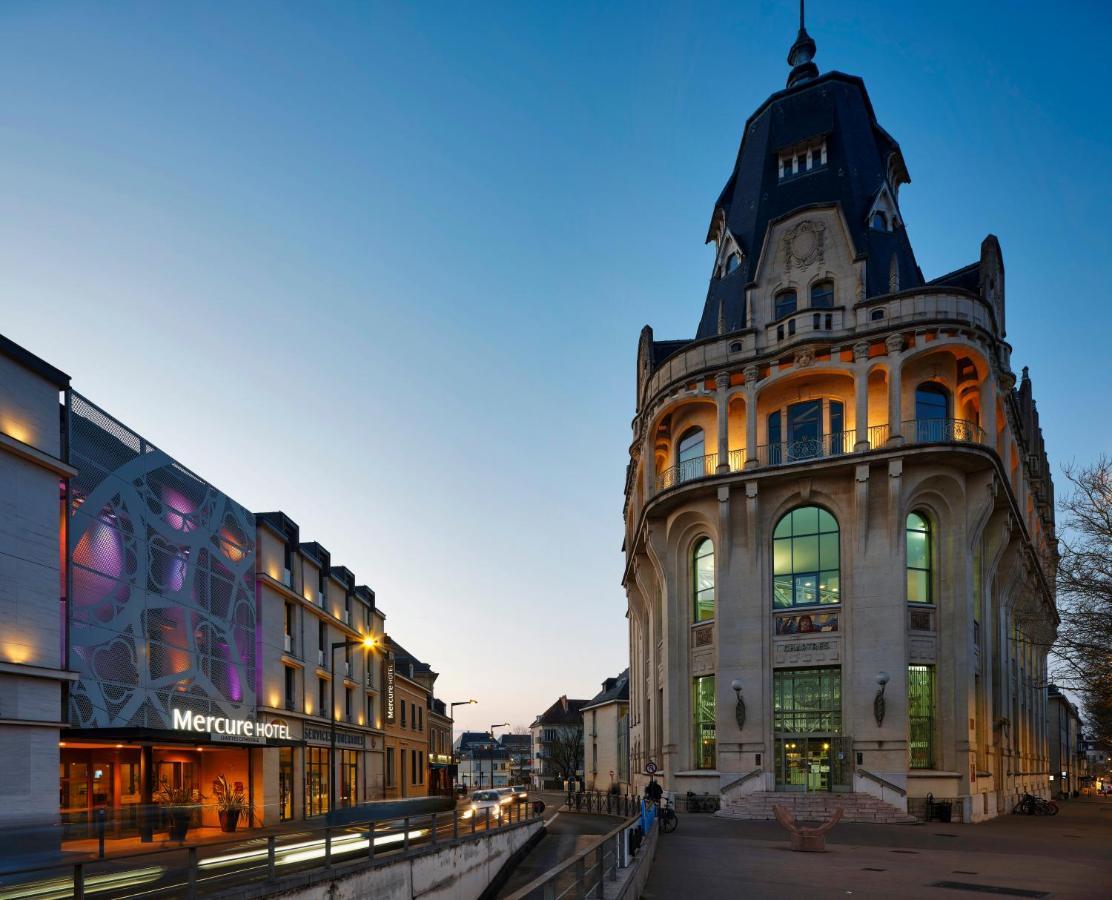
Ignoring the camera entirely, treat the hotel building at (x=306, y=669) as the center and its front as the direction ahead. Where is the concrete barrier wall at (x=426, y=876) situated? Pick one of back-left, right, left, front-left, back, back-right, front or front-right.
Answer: front-right

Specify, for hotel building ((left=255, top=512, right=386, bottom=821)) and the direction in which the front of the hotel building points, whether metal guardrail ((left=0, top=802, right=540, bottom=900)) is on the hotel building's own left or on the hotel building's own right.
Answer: on the hotel building's own right

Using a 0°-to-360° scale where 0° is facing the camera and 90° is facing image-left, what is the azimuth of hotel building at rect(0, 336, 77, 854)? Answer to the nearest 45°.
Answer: approximately 315°

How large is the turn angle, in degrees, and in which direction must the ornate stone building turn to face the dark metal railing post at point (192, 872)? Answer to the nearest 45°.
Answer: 0° — it already faces it

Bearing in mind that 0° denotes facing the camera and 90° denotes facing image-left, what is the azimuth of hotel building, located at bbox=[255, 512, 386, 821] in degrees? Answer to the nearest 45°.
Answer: approximately 315°

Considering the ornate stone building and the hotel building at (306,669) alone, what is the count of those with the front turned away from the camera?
0

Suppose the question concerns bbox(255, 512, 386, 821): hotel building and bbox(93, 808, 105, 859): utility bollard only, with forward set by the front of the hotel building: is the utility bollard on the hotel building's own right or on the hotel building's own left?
on the hotel building's own right

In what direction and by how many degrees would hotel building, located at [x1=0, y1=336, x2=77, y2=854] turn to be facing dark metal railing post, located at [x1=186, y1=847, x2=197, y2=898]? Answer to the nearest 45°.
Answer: approximately 45° to its right
